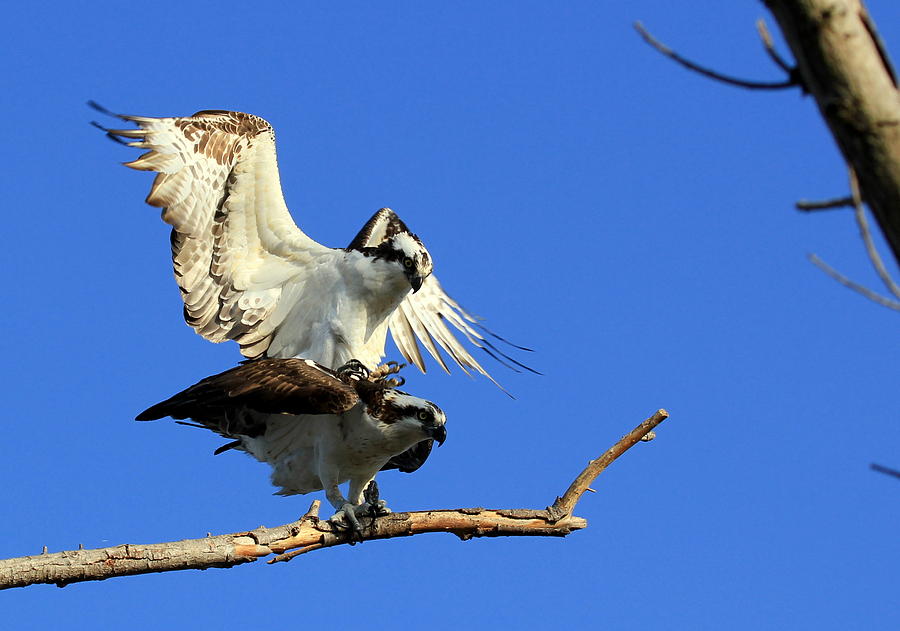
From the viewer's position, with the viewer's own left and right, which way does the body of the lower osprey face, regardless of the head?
facing the viewer and to the right of the viewer

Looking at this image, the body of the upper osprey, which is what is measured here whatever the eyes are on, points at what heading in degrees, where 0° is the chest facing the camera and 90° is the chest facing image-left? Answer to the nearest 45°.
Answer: approximately 315°

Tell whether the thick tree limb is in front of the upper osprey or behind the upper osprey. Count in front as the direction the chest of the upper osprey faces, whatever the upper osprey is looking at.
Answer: in front
